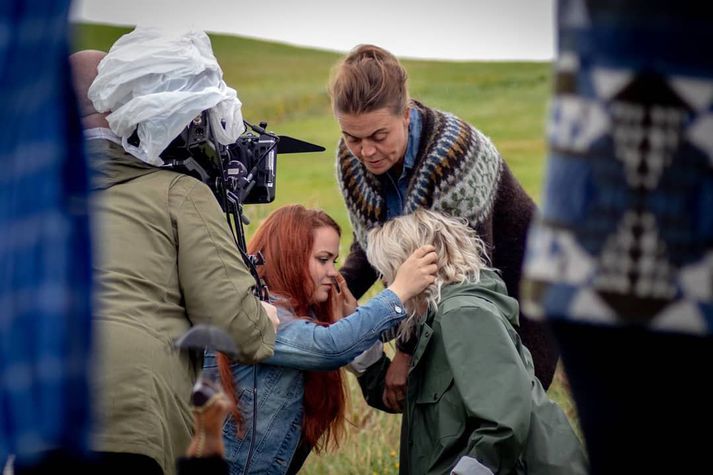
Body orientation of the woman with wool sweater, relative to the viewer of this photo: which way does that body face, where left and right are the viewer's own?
facing the viewer and to the left of the viewer

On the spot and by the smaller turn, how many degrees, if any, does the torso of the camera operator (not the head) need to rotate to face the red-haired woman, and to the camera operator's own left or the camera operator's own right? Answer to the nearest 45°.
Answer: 0° — they already face them

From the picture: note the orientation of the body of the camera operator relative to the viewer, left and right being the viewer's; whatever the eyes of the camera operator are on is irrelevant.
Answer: facing away from the viewer and to the right of the viewer

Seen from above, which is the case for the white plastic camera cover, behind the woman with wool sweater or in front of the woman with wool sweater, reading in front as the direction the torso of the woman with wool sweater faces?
in front

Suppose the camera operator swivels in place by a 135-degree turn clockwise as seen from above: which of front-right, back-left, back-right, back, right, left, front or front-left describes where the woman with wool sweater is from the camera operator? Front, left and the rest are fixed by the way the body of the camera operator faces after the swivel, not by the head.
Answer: back-left

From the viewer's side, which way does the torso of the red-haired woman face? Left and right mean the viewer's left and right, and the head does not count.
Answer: facing to the right of the viewer

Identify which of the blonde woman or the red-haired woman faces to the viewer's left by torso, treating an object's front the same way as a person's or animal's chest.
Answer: the blonde woman

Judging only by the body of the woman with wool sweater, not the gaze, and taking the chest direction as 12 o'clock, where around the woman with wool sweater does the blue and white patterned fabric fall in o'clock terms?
The blue and white patterned fabric is roughly at 10 o'clock from the woman with wool sweater.

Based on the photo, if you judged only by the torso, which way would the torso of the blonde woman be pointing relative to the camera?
to the viewer's left
